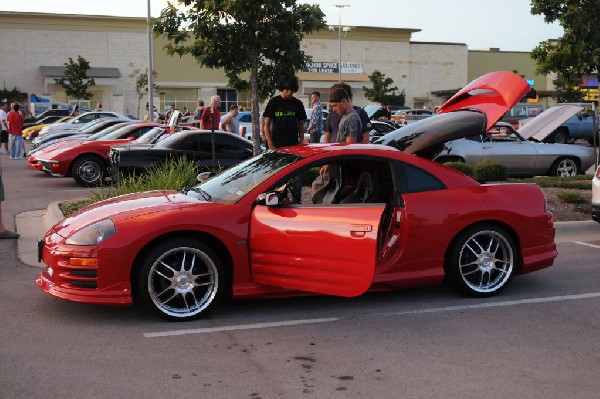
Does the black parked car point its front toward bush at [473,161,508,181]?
no

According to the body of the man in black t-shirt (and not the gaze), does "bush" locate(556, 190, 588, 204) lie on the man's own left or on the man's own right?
on the man's own left

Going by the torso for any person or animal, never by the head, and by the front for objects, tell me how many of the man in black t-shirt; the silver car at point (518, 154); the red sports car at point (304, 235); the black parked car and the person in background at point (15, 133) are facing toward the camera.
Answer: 1

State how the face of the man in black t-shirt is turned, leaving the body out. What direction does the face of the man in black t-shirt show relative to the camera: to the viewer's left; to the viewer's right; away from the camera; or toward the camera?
toward the camera

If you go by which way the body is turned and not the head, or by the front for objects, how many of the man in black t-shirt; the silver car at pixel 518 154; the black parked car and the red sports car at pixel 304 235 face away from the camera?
0

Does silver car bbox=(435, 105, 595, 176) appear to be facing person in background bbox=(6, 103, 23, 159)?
no

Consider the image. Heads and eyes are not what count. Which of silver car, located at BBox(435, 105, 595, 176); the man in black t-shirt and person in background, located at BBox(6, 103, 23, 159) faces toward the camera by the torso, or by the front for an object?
the man in black t-shirt

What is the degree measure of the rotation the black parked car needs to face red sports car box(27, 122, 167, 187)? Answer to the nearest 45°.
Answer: approximately 45° to its right

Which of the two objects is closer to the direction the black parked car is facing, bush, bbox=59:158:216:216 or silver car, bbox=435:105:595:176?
the bush

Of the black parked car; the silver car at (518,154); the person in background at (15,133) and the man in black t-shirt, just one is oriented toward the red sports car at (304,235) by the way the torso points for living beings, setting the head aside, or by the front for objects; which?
the man in black t-shirt

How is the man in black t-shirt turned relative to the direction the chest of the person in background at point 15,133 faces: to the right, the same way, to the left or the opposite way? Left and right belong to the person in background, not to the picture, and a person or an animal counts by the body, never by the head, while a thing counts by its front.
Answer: the opposite way

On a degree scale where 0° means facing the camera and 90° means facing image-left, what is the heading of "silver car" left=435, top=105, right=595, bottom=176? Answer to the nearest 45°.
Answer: approximately 270°

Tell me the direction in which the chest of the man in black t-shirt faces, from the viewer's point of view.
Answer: toward the camera

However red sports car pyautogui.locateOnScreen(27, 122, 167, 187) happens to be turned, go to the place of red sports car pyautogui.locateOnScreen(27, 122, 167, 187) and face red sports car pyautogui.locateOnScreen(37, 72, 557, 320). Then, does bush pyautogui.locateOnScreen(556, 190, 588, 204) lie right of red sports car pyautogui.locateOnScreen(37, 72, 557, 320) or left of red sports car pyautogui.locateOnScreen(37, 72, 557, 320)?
left

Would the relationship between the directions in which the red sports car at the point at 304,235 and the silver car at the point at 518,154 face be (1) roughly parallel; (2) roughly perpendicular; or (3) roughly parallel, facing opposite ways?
roughly parallel, facing opposite ways

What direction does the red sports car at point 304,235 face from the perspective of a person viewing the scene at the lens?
facing to the left of the viewer
